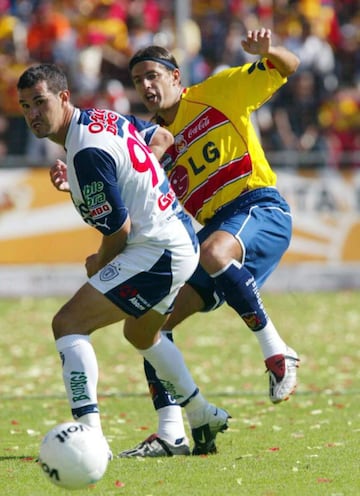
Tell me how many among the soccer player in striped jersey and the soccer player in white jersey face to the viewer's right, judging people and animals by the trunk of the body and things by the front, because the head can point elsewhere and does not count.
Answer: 0

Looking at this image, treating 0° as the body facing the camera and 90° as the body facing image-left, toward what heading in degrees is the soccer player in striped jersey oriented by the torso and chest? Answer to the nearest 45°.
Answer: approximately 45°

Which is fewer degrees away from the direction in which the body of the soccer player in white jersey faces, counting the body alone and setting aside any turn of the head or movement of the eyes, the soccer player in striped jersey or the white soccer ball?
the white soccer ball

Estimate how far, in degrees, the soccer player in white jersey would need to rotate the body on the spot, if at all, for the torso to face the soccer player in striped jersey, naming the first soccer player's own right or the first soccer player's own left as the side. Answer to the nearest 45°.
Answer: approximately 135° to the first soccer player's own right

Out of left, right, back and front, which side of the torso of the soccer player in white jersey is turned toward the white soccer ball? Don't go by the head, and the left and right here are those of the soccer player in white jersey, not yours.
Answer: left

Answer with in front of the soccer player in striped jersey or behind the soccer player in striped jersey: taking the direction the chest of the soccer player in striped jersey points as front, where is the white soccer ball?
in front

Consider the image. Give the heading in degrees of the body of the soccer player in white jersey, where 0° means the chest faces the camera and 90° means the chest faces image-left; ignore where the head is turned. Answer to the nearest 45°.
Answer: approximately 90°

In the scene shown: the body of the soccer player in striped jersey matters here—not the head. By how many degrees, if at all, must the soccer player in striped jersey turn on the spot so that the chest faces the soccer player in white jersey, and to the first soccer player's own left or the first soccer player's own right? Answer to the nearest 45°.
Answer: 0° — they already face them
